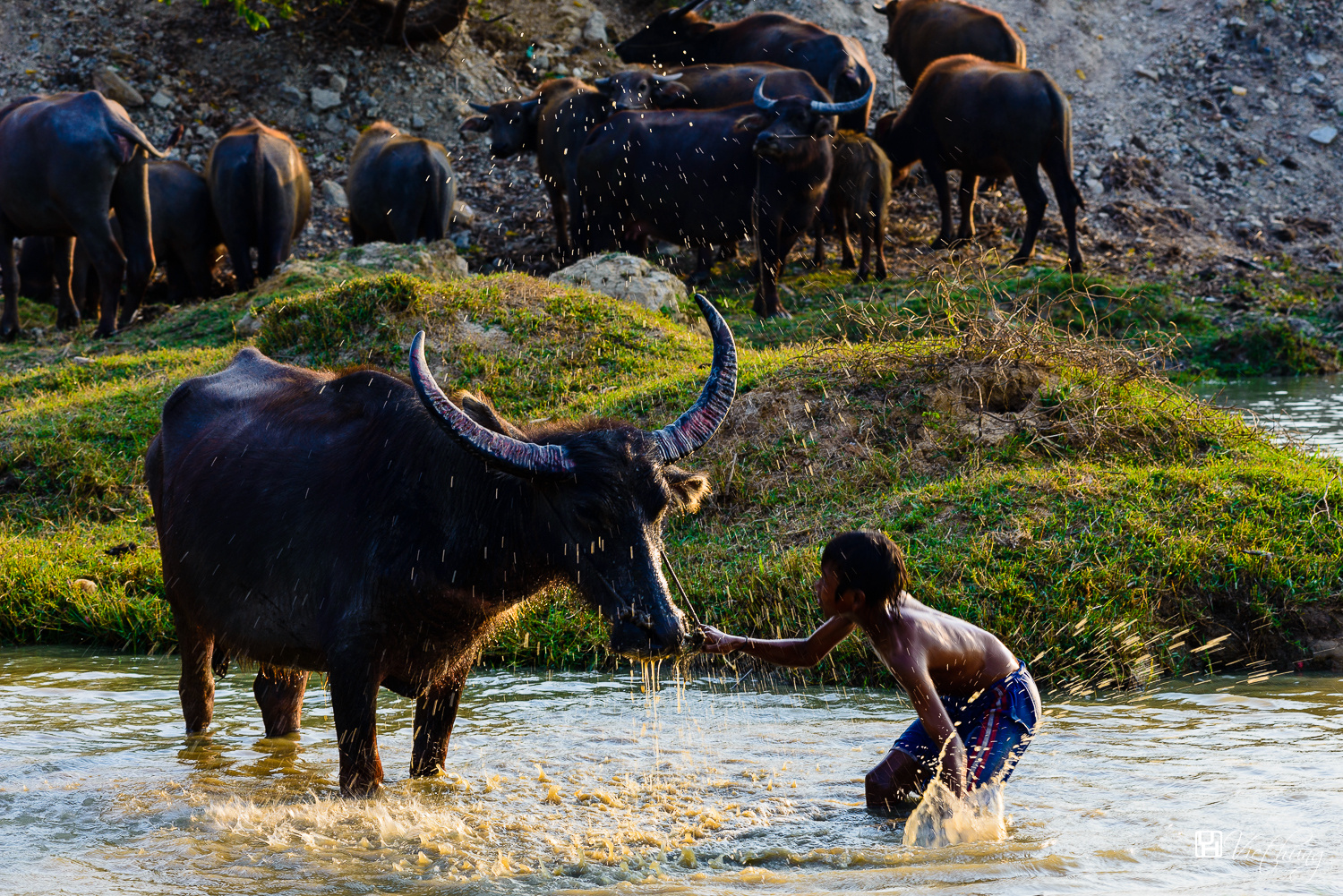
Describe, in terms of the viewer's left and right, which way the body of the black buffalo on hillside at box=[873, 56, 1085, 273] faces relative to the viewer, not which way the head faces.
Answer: facing away from the viewer and to the left of the viewer

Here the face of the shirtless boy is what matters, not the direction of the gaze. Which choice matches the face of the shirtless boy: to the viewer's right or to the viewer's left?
to the viewer's left

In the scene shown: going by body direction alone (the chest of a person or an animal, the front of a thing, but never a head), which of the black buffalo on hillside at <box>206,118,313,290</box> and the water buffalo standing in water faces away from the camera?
the black buffalo on hillside

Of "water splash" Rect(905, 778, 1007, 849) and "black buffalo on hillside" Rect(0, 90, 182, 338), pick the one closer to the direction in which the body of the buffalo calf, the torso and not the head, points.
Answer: the black buffalo on hillside

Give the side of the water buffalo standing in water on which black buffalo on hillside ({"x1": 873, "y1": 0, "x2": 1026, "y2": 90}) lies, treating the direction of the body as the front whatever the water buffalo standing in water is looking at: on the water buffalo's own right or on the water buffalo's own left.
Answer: on the water buffalo's own left

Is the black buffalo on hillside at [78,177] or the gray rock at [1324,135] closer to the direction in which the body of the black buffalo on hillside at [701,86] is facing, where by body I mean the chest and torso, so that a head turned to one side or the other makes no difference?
the black buffalo on hillside

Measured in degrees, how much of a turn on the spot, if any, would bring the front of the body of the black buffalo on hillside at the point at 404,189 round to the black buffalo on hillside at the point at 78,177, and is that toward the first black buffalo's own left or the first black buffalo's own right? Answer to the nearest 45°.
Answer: approximately 90° to the first black buffalo's own left

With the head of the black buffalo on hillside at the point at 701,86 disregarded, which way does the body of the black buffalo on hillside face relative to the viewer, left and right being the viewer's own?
facing to the left of the viewer

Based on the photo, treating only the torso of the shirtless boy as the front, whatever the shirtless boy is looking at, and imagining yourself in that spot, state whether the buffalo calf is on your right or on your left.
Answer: on your right

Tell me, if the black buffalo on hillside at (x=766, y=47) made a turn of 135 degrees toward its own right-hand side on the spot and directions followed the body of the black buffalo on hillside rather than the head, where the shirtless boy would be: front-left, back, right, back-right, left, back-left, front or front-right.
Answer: back-right

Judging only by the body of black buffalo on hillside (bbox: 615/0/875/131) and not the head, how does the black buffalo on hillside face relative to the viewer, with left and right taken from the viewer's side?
facing to the left of the viewer

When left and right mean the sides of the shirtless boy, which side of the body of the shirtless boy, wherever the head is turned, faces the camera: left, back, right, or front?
left

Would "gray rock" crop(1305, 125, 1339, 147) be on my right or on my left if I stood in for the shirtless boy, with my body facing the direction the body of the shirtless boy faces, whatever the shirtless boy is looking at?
on my right

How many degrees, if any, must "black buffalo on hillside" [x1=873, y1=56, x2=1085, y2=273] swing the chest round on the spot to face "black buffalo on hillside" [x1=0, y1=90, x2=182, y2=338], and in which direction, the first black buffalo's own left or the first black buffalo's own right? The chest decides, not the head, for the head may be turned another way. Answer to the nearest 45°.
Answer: approximately 90° to the first black buffalo's own left

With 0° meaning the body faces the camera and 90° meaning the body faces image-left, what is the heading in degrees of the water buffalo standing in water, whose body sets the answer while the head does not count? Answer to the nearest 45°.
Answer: approximately 315°

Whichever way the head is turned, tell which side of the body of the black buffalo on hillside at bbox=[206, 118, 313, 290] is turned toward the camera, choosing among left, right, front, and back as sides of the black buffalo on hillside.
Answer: back
